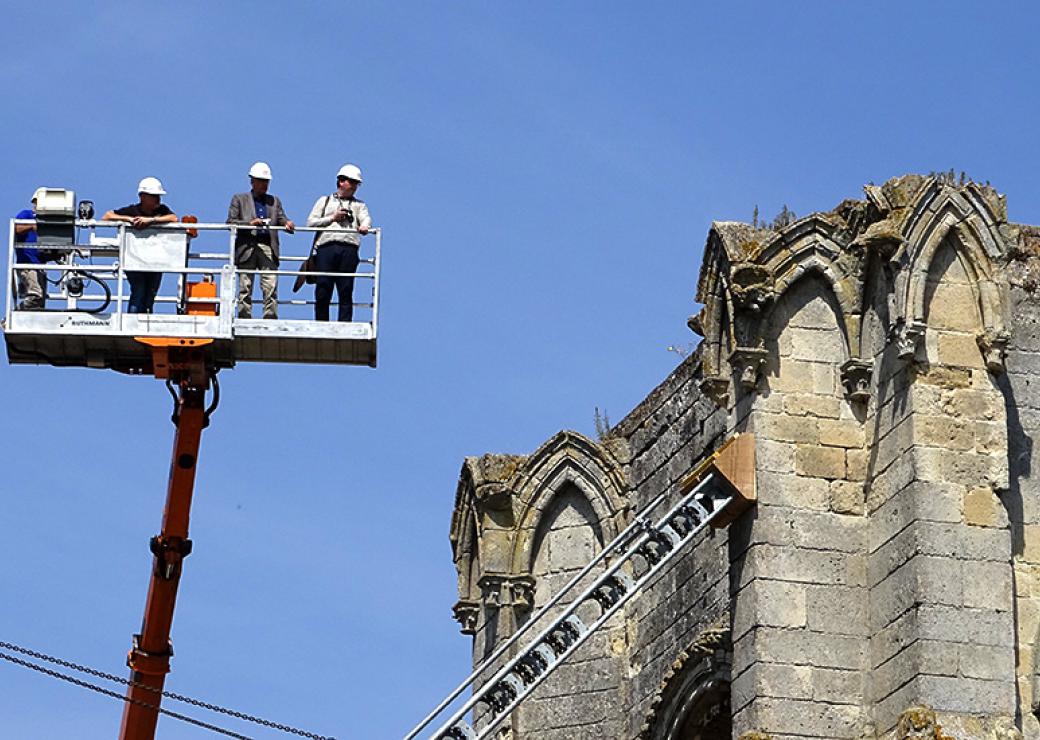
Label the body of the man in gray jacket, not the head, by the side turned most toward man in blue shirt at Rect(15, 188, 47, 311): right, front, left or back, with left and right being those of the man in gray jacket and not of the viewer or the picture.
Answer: right

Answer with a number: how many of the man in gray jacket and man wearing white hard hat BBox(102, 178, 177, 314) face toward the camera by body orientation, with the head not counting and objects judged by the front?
2

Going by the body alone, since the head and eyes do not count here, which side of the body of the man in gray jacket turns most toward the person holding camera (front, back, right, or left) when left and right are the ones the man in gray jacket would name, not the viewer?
left
